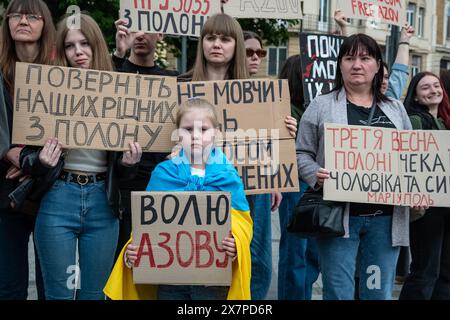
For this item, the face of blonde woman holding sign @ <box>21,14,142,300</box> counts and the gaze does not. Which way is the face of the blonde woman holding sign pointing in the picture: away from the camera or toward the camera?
toward the camera

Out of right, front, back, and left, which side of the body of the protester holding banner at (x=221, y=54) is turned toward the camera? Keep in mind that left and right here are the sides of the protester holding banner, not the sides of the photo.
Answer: front

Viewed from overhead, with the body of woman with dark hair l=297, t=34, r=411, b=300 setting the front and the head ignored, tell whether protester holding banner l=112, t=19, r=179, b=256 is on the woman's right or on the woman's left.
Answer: on the woman's right

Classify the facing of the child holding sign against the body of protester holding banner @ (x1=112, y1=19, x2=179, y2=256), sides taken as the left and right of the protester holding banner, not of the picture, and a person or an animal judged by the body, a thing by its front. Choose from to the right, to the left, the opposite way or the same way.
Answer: the same way

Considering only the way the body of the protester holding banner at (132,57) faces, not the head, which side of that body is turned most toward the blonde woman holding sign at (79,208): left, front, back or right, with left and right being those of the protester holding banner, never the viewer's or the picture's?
front

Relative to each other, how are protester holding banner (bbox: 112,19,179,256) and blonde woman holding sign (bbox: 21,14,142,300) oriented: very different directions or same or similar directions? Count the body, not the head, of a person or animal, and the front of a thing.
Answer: same or similar directions

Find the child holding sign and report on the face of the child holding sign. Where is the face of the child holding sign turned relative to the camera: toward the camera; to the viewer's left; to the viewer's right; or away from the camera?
toward the camera

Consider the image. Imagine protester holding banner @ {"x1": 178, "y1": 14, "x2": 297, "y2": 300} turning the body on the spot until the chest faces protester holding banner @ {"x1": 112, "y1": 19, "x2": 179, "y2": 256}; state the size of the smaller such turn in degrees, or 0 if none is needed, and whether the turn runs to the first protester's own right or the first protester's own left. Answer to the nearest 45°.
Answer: approximately 135° to the first protester's own right

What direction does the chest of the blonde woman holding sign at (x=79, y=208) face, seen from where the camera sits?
toward the camera
